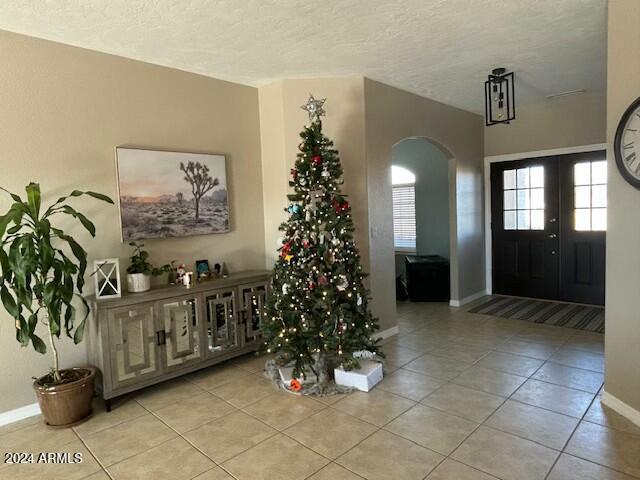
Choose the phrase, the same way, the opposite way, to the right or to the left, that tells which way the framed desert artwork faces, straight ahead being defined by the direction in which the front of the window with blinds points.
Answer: to the left

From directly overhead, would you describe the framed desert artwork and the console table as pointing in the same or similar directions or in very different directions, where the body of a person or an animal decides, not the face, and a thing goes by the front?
same or similar directions

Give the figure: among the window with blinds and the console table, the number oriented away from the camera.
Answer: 0

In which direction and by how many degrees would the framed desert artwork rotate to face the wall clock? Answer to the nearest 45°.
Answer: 0° — it already faces it

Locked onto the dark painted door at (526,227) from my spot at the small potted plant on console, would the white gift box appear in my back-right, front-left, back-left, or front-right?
front-right

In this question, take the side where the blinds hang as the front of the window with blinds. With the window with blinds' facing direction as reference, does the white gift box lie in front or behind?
in front

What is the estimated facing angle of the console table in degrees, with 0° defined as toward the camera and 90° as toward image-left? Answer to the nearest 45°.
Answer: approximately 315°

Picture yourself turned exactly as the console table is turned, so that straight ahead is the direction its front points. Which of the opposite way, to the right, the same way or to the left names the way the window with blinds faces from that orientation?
to the right

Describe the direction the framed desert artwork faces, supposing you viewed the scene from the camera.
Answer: facing the viewer and to the right of the viewer

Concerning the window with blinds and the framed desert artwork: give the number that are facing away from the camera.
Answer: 0

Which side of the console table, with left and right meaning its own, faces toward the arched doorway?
left

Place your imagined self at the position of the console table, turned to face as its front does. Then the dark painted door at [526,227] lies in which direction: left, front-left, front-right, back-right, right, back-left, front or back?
front-left

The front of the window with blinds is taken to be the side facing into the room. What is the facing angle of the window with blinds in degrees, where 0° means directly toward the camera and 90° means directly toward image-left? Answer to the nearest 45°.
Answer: approximately 0°

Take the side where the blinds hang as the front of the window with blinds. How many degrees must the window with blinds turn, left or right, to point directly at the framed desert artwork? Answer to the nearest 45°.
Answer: approximately 45° to its right
